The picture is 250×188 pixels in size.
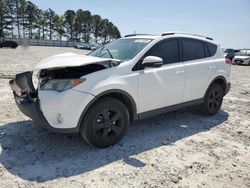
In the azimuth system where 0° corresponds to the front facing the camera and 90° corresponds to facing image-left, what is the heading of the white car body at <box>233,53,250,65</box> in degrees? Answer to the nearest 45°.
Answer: approximately 45°

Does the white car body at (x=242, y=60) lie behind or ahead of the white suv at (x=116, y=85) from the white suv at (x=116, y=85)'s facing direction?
behind

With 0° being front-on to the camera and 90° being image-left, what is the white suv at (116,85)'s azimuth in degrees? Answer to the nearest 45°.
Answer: approximately 45°
